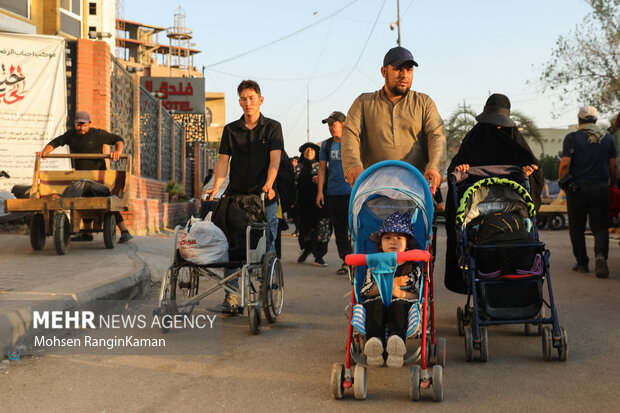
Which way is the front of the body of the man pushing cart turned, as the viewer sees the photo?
toward the camera

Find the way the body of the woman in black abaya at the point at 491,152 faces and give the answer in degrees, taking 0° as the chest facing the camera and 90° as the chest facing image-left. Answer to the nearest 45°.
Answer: approximately 0°

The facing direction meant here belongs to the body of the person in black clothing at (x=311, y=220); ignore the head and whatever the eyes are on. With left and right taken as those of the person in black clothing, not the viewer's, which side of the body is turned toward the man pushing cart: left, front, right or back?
right

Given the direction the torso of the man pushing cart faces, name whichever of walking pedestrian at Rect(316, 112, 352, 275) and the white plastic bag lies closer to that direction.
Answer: the white plastic bag

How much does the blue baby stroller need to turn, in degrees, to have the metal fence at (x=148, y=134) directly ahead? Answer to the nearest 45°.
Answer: approximately 135° to its right

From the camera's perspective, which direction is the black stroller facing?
toward the camera

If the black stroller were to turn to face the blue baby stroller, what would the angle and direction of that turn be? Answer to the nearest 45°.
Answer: approximately 45° to its right

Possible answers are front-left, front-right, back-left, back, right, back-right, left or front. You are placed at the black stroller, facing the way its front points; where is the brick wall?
back-right

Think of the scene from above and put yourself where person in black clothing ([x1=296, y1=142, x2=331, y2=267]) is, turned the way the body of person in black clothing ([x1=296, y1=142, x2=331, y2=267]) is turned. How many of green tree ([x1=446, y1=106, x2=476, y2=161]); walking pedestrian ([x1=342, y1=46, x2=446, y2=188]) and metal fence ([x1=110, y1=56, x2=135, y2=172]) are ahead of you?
1

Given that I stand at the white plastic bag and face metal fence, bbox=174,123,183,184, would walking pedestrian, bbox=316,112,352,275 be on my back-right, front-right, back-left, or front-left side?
front-right

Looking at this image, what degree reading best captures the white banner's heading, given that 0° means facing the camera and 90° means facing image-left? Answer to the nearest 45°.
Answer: approximately 0°

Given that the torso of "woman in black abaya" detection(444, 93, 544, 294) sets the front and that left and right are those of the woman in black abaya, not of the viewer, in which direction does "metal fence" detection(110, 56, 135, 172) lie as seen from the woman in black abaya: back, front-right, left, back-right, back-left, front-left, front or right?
back-right
